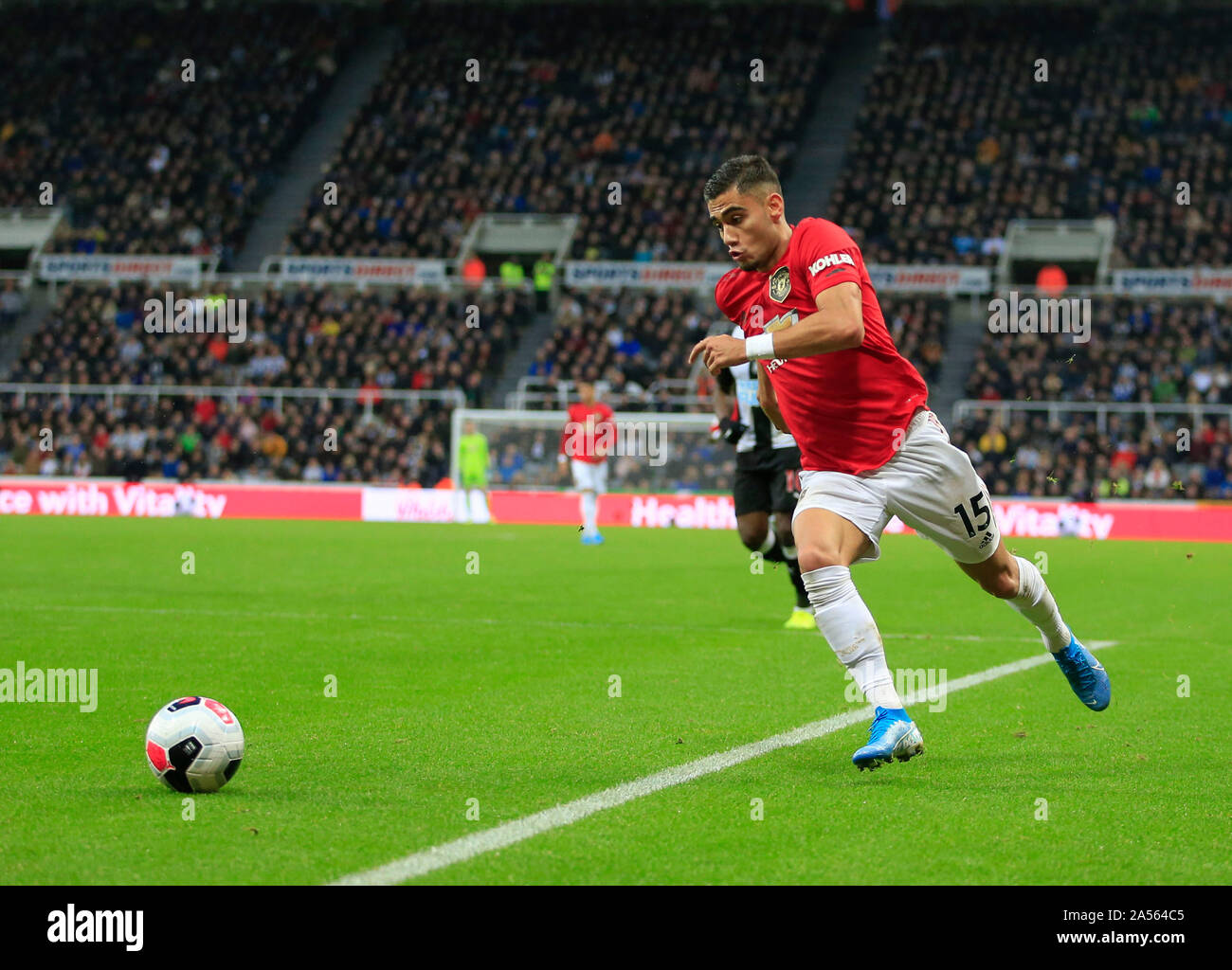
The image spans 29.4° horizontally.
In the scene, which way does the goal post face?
toward the camera

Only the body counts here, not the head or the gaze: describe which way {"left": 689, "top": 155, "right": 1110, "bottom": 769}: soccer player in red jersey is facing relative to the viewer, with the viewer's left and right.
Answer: facing the viewer and to the left of the viewer

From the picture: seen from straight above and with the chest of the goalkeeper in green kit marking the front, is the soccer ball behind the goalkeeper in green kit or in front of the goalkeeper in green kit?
in front

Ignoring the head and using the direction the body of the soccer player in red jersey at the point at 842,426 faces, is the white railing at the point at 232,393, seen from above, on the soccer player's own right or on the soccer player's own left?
on the soccer player's own right

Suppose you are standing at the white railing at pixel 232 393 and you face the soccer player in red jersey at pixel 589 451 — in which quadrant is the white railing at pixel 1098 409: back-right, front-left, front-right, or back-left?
front-left

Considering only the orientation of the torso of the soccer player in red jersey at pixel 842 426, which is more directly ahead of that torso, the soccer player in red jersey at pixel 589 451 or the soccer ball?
the soccer ball

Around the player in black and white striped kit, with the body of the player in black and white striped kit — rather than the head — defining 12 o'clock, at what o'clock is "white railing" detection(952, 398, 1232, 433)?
The white railing is roughly at 5 o'clock from the player in black and white striped kit.

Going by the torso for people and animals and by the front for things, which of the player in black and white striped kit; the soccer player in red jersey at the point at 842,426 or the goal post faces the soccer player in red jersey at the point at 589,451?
the goal post

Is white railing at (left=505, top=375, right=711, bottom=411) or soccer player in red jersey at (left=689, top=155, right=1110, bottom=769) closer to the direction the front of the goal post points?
the soccer player in red jersey

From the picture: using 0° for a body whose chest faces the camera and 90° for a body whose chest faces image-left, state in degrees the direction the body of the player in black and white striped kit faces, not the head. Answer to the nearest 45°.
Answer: approximately 45°

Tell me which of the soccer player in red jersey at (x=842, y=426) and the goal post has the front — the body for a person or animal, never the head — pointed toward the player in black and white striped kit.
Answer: the goal post

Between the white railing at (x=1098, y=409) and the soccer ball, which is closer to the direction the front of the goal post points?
the soccer ball

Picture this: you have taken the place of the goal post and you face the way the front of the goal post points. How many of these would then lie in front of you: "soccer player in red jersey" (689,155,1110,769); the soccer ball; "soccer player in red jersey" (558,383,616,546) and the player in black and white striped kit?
4

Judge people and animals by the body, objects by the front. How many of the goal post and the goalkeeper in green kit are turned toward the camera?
2
